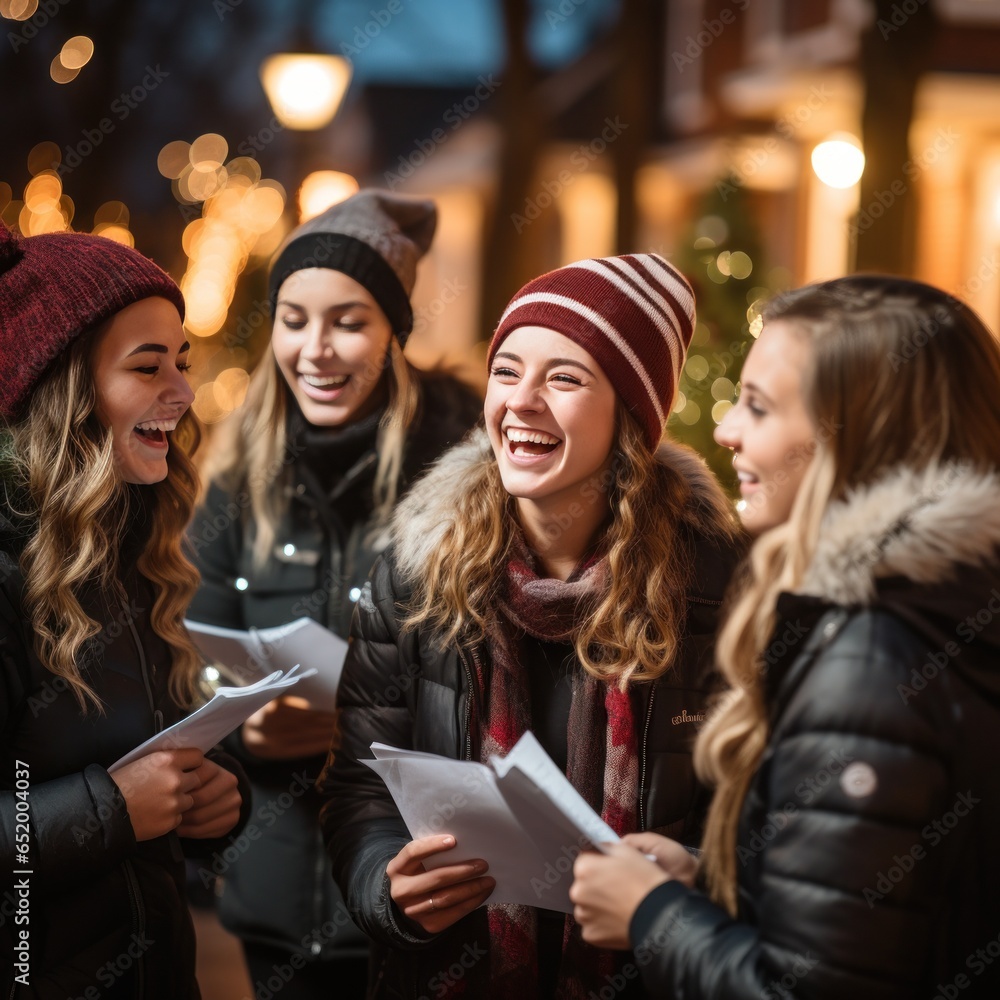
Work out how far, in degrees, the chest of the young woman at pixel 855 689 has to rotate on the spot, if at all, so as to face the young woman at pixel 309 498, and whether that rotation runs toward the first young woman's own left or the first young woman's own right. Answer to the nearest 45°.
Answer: approximately 45° to the first young woman's own right

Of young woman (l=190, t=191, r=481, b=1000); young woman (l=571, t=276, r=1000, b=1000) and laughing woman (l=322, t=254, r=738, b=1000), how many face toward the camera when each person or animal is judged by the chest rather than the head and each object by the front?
2

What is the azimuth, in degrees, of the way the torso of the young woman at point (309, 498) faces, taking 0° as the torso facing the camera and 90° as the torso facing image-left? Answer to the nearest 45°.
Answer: approximately 0°

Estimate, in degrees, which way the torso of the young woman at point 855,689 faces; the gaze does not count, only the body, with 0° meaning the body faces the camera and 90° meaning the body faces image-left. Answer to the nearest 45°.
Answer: approximately 90°

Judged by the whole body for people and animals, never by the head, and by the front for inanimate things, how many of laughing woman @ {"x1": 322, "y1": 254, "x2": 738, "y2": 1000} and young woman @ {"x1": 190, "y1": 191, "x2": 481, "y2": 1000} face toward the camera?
2

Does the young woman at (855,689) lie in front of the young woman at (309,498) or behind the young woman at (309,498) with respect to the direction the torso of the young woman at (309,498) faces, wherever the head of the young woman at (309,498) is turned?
in front

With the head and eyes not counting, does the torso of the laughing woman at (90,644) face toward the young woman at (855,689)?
yes

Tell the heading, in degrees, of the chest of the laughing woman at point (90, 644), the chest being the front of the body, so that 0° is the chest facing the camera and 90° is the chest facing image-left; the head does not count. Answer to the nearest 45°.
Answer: approximately 315°

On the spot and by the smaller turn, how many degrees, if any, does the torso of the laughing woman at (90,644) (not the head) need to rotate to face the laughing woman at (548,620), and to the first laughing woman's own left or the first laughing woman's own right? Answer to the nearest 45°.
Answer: approximately 45° to the first laughing woman's own left

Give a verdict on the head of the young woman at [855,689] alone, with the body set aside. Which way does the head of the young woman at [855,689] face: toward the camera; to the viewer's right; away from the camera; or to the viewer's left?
to the viewer's left
